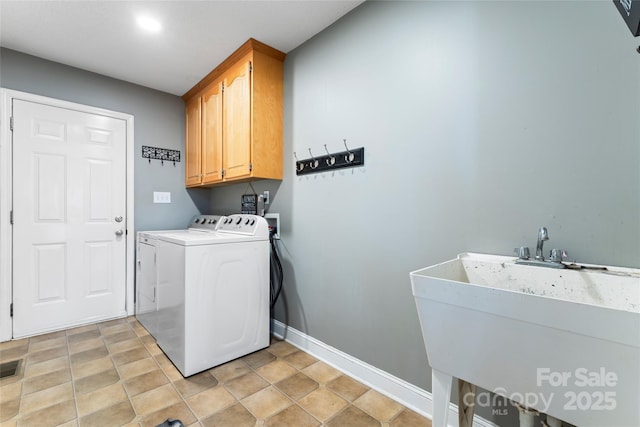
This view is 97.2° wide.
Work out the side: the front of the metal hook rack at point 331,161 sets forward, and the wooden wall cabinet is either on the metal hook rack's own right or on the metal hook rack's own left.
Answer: on the metal hook rack's own right

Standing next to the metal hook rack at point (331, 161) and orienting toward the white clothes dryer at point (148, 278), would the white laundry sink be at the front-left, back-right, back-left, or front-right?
back-left

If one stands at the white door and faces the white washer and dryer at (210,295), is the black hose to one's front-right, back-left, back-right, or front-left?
front-left

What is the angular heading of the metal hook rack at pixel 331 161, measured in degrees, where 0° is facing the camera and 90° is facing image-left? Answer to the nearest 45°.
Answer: approximately 45°

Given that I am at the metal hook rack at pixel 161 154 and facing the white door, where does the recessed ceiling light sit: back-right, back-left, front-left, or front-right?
front-left

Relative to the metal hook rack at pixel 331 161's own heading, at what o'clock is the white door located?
The white door is roughly at 2 o'clock from the metal hook rack.

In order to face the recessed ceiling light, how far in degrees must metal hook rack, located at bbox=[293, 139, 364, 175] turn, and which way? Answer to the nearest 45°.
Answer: approximately 45° to its right

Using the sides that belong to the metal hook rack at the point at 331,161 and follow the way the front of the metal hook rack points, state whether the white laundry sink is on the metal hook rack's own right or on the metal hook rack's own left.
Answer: on the metal hook rack's own left
